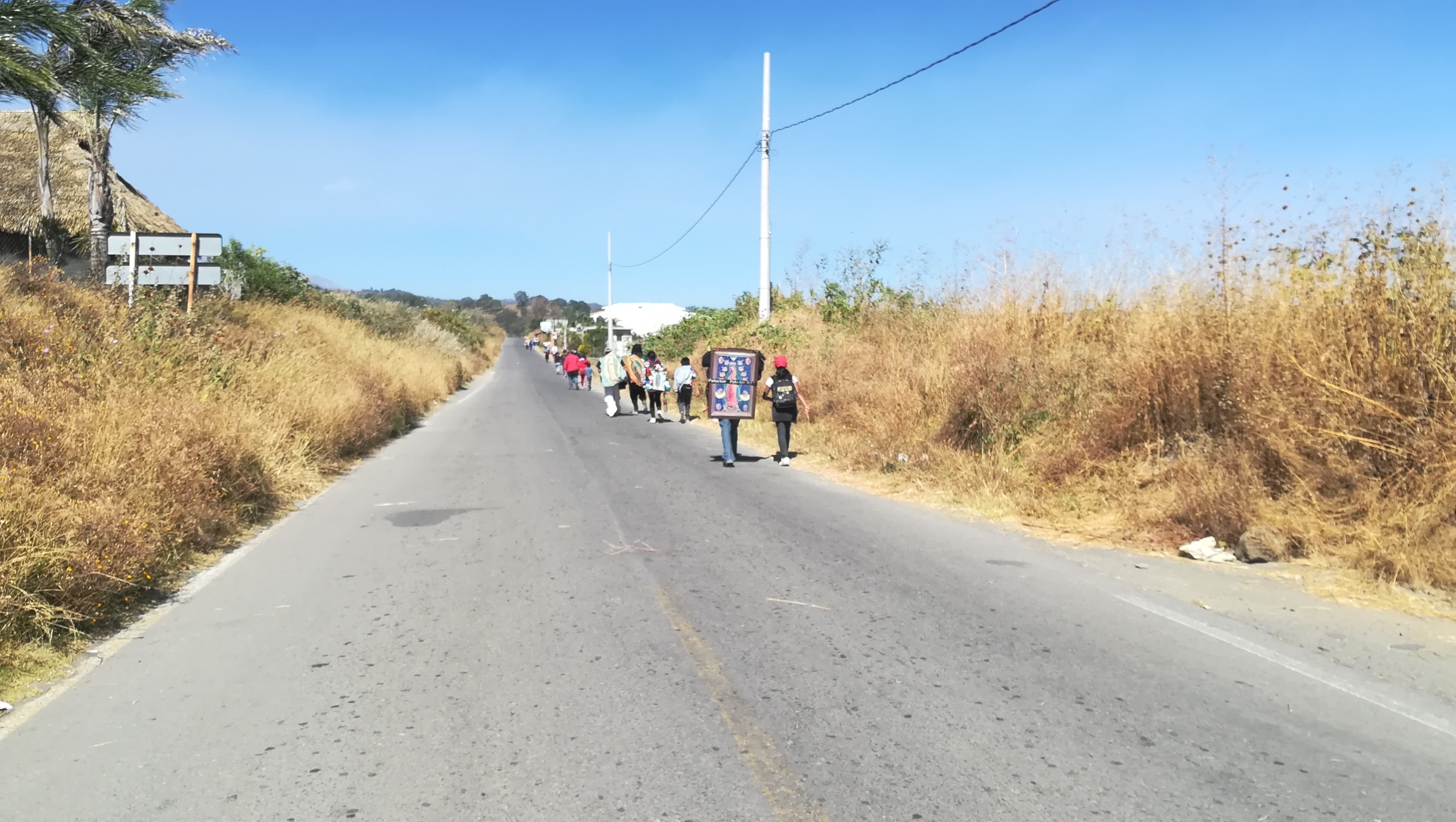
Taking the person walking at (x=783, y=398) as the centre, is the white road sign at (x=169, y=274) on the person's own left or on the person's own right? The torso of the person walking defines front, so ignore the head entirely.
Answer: on the person's own left

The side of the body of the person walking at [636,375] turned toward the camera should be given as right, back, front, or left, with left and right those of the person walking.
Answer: back

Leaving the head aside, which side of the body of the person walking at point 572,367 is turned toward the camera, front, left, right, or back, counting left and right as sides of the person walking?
back

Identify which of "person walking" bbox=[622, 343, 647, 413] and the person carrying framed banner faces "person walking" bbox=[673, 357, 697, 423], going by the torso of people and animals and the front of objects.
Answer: the person carrying framed banner

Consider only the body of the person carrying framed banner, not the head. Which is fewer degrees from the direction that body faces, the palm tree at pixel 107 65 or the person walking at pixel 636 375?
the person walking

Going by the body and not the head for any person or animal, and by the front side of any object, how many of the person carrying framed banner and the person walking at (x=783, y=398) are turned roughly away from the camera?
2

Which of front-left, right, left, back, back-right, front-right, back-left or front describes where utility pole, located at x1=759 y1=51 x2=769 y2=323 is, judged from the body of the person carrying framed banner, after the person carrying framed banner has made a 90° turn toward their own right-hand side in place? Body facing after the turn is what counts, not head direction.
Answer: left

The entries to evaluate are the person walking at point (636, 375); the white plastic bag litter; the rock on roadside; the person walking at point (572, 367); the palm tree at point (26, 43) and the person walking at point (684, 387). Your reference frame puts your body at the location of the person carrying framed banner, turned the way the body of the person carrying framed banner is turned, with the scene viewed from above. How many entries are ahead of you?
3

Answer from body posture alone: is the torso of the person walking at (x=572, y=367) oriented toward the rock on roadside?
no

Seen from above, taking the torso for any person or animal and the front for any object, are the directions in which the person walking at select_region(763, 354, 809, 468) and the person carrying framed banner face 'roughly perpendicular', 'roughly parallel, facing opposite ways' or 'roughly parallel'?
roughly parallel

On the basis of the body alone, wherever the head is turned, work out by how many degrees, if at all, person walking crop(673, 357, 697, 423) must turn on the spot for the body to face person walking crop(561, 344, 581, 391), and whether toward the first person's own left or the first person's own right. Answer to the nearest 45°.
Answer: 0° — they already face them

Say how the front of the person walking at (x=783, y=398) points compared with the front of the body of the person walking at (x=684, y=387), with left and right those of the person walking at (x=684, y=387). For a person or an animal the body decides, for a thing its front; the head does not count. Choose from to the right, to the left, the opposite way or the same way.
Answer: the same way

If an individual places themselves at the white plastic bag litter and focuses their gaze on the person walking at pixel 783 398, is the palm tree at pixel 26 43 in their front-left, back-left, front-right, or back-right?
front-left

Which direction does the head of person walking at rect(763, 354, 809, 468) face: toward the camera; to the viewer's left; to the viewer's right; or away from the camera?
away from the camera

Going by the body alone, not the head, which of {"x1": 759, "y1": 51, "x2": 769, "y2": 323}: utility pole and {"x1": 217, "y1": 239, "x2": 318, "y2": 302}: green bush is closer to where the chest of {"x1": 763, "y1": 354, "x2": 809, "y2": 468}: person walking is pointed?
the utility pole

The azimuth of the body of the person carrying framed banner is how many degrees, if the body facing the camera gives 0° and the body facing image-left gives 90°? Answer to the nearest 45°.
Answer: approximately 180°

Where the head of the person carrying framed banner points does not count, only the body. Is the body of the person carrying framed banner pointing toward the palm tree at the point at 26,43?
no

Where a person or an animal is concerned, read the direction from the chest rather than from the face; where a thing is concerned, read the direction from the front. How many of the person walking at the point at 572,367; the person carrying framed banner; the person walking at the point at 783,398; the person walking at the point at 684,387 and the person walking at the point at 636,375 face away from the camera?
5

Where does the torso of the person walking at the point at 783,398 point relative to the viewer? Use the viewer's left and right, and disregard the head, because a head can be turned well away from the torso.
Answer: facing away from the viewer
